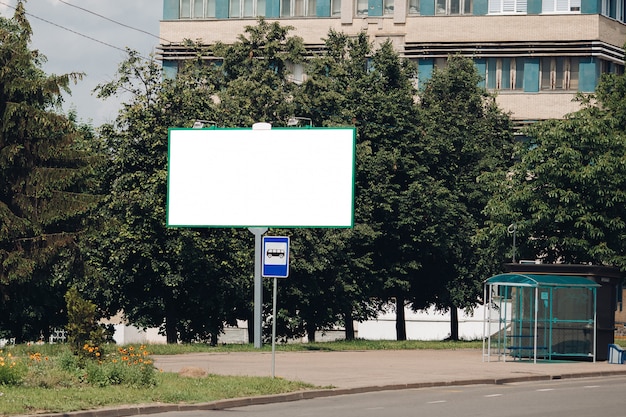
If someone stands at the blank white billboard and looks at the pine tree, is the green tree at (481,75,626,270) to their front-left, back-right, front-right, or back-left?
back-right

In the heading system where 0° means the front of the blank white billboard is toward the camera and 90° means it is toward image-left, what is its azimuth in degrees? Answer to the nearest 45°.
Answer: approximately 0°

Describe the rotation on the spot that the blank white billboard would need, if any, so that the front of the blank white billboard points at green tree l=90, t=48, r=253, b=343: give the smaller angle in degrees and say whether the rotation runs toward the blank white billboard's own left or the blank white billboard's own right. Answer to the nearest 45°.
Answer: approximately 135° to the blank white billboard's own right

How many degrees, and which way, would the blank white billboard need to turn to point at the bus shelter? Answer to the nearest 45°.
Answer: approximately 90° to its left

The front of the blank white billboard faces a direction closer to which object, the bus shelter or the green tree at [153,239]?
the bus shelter

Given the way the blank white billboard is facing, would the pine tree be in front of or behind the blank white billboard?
behind

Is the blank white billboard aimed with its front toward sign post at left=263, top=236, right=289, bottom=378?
yes

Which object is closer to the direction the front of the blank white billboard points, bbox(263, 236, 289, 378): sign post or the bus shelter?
the sign post

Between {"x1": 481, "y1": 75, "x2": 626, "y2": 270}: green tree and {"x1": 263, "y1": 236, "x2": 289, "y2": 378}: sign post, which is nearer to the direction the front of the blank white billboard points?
the sign post

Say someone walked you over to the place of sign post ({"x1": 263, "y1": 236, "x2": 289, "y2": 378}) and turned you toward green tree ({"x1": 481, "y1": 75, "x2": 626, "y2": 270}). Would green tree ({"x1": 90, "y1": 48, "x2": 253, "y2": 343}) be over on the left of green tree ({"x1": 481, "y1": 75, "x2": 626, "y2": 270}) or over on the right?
left

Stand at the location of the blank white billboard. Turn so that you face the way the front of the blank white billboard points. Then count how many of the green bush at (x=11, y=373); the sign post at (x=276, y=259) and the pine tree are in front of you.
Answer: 2

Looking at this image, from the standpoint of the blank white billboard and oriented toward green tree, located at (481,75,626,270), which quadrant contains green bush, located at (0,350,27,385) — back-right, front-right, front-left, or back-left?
back-right
